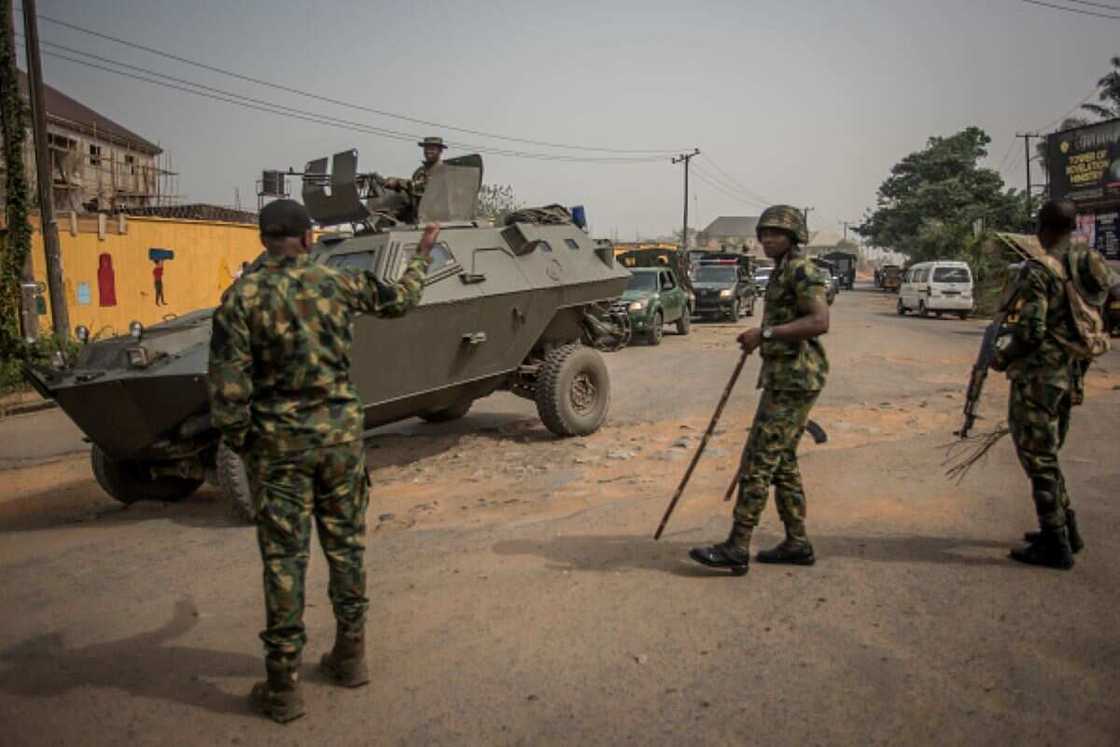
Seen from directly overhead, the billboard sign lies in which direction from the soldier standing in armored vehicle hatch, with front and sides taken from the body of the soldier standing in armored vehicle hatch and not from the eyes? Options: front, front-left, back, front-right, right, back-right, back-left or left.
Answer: back

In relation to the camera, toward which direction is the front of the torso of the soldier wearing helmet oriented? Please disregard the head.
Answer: to the viewer's left

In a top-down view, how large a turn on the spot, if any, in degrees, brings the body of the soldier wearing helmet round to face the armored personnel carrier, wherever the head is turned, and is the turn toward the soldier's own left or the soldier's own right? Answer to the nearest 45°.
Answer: approximately 45° to the soldier's own right

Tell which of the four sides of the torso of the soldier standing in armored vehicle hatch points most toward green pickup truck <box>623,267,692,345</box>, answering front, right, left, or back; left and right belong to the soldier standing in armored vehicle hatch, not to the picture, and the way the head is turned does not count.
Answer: back

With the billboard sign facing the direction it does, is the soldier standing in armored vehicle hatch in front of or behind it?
in front

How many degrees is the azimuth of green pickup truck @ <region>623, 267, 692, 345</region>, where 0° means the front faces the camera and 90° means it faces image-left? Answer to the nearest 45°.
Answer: approximately 45°

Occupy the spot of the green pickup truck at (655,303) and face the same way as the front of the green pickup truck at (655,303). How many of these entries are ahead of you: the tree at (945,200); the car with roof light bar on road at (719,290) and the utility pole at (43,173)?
1

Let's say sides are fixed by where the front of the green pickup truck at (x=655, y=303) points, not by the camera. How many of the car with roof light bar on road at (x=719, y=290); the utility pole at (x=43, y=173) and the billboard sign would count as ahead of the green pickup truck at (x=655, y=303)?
1

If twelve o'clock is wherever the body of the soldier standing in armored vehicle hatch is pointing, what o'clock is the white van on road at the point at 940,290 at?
The white van on road is roughly at 6 o'clock from the soldier standing in armored vehicle hatch.
